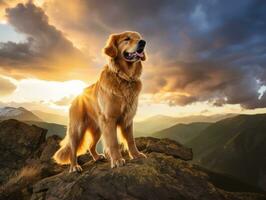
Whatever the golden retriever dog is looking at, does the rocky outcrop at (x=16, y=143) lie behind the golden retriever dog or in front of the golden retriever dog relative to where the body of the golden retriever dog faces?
behind

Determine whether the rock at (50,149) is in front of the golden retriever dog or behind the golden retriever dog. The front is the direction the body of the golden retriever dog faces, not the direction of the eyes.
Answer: behind

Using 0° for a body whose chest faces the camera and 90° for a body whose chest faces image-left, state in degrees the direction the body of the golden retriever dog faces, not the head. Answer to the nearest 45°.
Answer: approximately 315°
